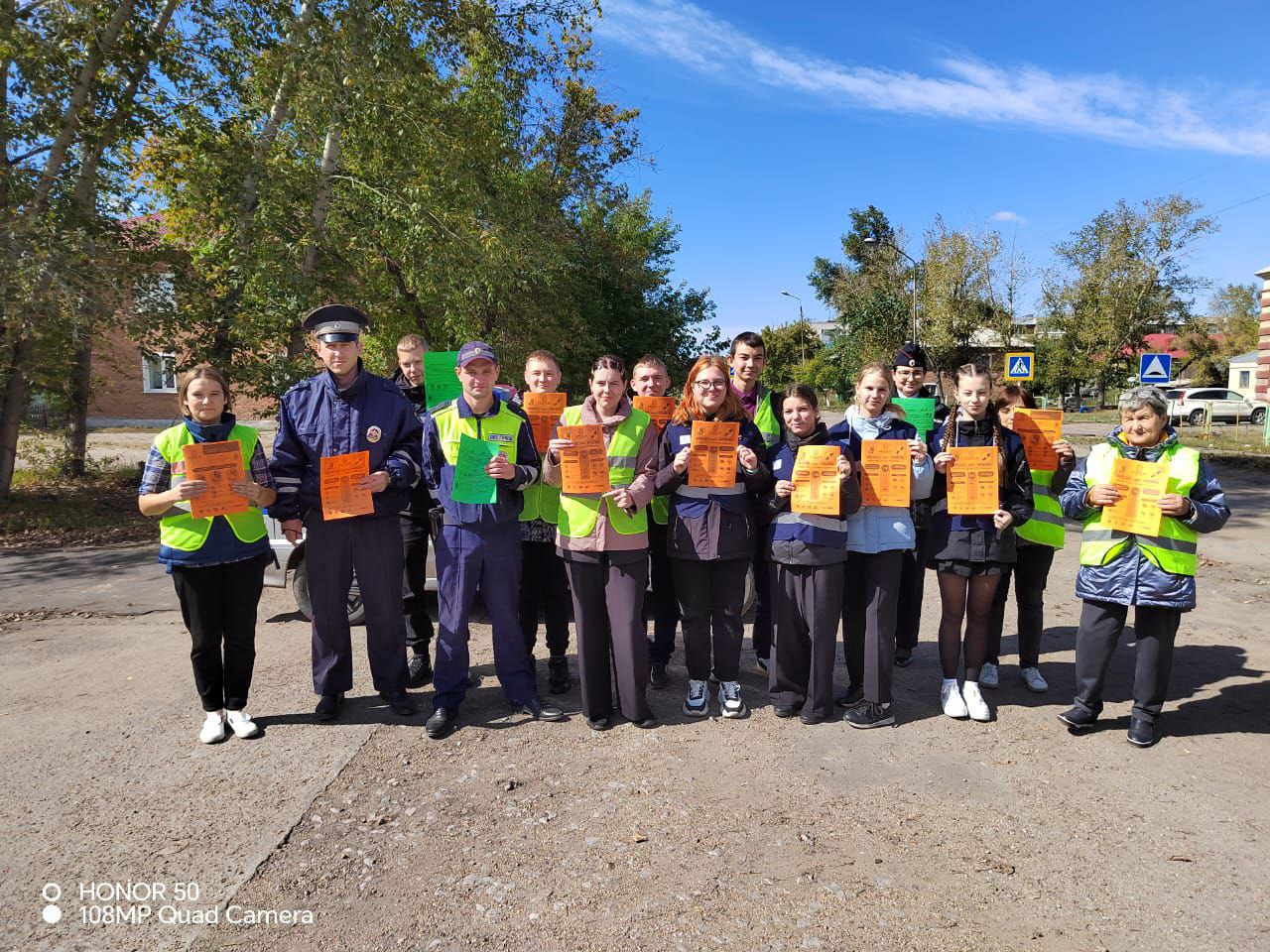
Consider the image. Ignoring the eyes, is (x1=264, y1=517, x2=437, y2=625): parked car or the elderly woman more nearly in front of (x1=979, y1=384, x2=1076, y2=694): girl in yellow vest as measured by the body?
the elderly woman

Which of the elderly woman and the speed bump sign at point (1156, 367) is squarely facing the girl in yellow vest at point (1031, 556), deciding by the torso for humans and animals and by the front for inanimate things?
the speed bump sign

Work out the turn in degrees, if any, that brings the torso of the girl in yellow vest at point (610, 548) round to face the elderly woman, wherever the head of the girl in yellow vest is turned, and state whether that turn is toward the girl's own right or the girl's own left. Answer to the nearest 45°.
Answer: approximately 90° to the girl's own left

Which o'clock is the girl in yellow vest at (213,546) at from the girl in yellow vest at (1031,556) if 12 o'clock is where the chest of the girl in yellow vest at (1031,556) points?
the girl in yellow vest at (213,546) is roughly at 2 o'clock from the girl in yellow vest at (1031,556).

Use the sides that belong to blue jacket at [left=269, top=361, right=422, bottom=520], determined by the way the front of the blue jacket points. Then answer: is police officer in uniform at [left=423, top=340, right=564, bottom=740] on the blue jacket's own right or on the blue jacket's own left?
on the blue jacket's own left

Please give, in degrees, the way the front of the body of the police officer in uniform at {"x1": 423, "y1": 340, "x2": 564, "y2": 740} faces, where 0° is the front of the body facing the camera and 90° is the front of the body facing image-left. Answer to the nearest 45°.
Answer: approximately 0°

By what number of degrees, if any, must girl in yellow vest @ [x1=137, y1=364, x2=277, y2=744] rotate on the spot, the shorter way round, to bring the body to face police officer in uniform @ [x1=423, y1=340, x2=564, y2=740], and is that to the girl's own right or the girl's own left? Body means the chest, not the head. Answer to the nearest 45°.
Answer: approximately 90° to the girl's own left

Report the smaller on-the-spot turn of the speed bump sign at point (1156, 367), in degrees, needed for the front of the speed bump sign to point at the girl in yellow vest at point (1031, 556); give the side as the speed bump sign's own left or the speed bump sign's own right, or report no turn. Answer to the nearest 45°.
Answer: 0° — it already faces them

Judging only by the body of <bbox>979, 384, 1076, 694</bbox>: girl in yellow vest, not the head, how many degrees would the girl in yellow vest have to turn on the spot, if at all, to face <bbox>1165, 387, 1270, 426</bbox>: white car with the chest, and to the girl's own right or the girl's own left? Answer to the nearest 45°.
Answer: approximately 180°
